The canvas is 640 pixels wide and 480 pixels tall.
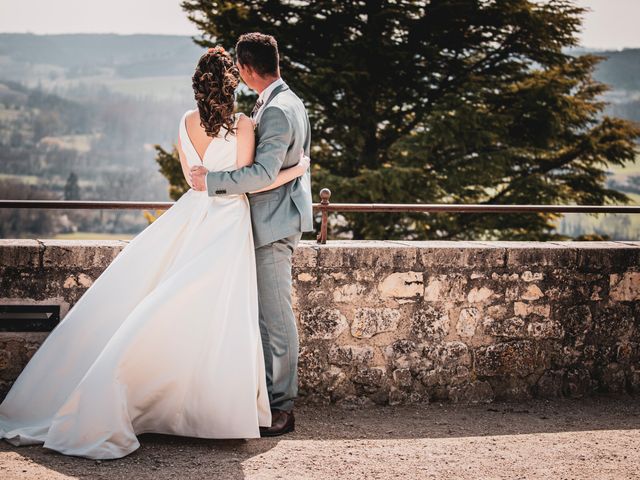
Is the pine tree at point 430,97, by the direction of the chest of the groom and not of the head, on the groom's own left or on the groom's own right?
on the groom's own right

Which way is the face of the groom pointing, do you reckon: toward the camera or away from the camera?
away from the camera
